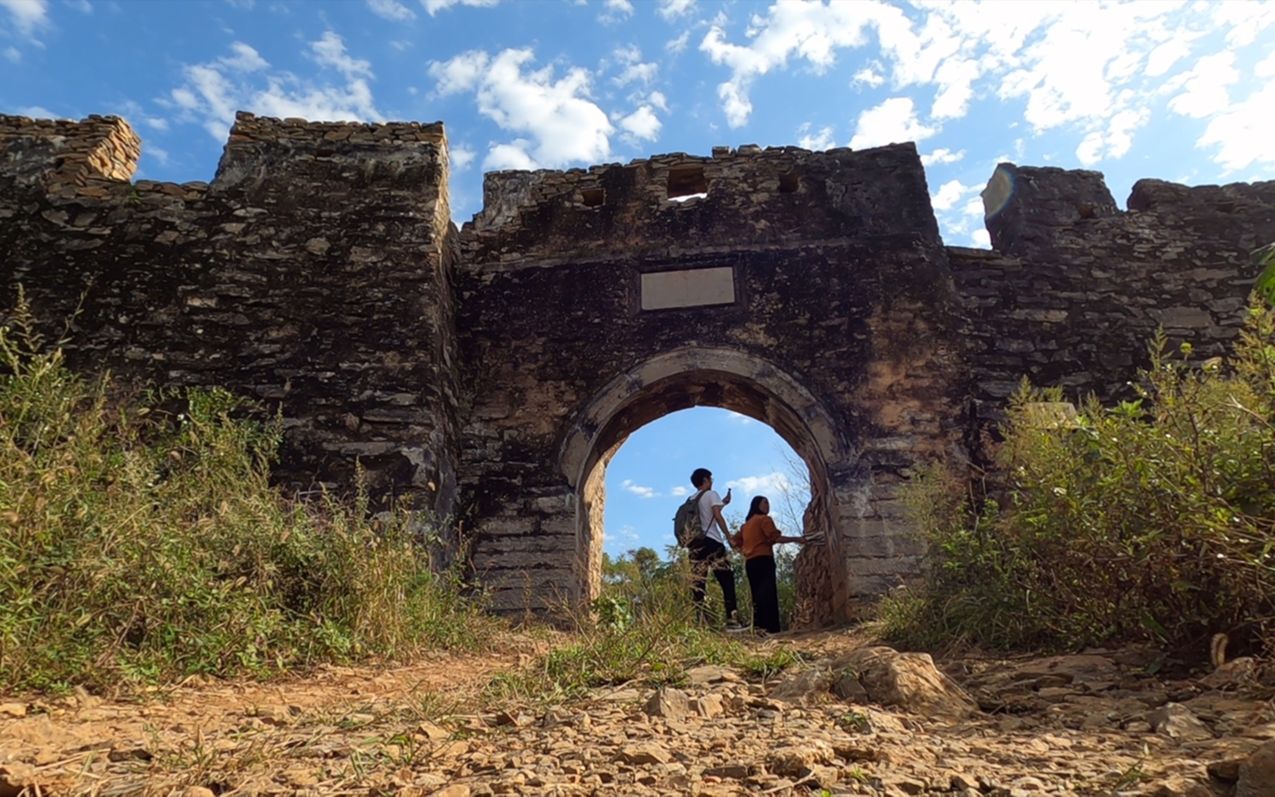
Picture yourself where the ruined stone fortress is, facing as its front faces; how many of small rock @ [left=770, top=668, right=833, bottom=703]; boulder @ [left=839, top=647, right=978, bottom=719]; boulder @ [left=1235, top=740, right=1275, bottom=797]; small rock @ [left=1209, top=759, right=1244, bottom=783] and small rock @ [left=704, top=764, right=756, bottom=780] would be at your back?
0

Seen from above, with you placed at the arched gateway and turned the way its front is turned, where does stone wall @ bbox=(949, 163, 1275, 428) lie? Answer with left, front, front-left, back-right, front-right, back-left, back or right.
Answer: left

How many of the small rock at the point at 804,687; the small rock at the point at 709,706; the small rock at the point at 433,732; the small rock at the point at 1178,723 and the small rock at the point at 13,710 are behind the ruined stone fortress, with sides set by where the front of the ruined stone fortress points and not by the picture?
0

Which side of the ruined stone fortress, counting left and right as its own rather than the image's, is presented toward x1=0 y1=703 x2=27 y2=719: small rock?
front

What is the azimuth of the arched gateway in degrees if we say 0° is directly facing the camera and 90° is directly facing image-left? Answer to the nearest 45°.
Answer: approximately 0°

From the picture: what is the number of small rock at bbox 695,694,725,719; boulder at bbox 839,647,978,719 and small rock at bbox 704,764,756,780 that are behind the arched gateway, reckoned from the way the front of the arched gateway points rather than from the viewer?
0

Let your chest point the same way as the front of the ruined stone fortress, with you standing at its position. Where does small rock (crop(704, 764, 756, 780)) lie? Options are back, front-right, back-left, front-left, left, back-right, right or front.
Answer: front

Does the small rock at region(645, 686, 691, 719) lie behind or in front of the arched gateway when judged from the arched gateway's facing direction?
in front

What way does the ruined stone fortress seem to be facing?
toward the camera

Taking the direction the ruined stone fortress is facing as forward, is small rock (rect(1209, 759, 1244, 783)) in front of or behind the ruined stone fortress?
in front

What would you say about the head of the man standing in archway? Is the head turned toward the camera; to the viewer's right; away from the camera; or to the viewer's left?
to the viewer's right

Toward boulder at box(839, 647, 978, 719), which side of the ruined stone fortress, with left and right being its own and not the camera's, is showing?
front
